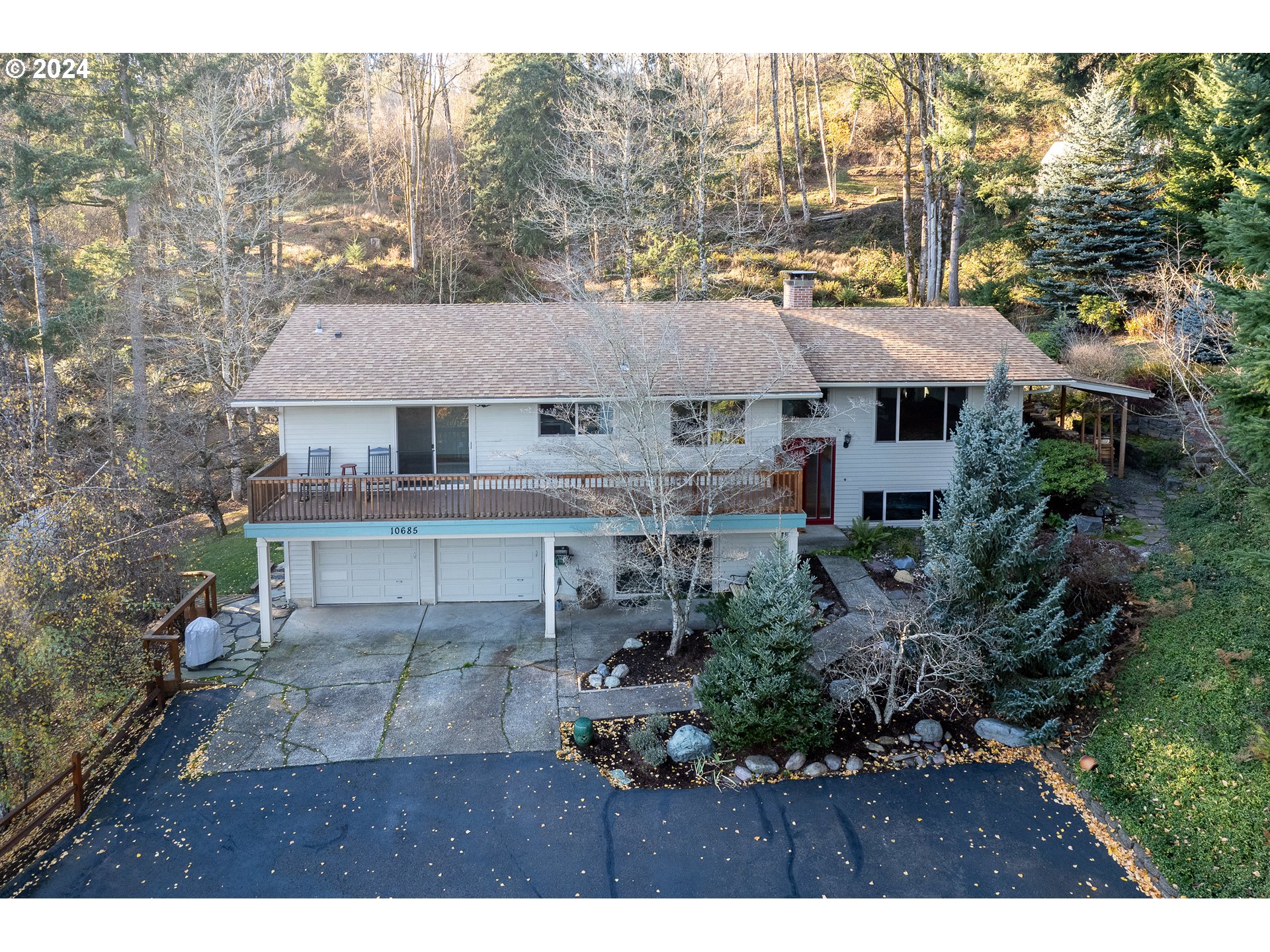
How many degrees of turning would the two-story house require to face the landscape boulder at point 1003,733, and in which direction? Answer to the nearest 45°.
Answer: approximately 45° to its left

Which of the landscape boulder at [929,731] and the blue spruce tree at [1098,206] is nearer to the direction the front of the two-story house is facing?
the landscape boulder

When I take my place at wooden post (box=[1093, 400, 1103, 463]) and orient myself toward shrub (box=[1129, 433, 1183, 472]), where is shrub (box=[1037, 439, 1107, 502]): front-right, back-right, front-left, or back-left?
back-right

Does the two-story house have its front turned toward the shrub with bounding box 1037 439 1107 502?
no

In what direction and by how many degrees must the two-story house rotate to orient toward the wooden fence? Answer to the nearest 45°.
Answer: approximately 45° to its right

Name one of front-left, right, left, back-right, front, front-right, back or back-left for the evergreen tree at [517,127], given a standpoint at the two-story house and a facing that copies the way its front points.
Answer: back

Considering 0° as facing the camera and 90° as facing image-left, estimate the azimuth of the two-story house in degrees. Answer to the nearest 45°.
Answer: approximately 0°

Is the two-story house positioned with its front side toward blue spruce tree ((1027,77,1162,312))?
no

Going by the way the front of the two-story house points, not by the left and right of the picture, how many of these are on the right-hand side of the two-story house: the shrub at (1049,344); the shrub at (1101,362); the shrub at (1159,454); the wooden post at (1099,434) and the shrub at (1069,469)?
0

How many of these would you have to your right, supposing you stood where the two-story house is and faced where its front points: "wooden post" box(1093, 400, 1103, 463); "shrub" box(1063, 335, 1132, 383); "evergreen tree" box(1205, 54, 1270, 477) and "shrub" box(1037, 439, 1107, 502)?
0

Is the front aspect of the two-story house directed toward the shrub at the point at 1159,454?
no

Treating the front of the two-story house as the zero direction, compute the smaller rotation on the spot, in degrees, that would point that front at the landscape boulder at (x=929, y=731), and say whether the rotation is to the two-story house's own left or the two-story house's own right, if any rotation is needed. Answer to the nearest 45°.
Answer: approximately 45° to the two-story house's own left

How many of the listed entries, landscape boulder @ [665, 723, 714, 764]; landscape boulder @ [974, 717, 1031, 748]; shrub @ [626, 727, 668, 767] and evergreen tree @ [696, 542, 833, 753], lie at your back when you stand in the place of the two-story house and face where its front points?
0

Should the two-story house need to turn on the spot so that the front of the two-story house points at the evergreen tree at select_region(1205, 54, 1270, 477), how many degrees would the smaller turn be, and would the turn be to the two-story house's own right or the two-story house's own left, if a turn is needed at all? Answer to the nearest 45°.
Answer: approximately 45° to the two-story house's own left

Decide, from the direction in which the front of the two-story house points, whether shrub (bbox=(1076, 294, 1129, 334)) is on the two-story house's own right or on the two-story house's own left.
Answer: on the two-story house's own left
